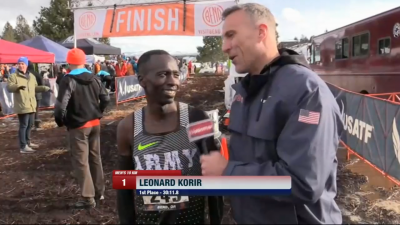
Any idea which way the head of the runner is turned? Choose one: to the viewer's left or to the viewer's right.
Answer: to the viewer's right

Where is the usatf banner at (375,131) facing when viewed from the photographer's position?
facing the viewer and to the left of the viewer

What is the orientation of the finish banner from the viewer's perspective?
toward the camera

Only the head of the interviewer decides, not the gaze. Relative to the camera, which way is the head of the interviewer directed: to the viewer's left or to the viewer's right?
to the viewer's left

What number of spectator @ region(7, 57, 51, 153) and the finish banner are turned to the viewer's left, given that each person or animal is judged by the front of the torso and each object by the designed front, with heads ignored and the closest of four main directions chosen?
0

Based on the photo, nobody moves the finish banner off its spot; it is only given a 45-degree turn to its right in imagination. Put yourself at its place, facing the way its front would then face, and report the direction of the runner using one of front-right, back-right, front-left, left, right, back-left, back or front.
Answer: front-left

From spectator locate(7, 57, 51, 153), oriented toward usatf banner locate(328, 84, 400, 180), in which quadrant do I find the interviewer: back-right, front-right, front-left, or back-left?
front-right

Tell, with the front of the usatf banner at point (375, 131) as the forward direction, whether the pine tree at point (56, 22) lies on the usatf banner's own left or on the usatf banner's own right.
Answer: on the usatf banner's own right

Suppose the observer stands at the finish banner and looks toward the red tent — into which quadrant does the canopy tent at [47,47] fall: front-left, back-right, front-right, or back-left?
front-right

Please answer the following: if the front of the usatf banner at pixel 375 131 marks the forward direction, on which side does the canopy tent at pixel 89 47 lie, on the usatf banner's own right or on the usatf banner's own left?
on the usatf banner's own right

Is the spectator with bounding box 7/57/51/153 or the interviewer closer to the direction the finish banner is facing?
the interviewer

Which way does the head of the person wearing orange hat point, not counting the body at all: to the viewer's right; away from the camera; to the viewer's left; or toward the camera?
away from the camera

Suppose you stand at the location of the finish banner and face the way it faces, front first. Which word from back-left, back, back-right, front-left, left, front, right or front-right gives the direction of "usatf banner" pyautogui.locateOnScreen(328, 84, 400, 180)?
front-left

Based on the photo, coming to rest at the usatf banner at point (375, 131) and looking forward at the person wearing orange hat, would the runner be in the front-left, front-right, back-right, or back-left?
front-left

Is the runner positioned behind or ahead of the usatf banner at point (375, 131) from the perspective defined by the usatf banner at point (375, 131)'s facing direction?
ahead
